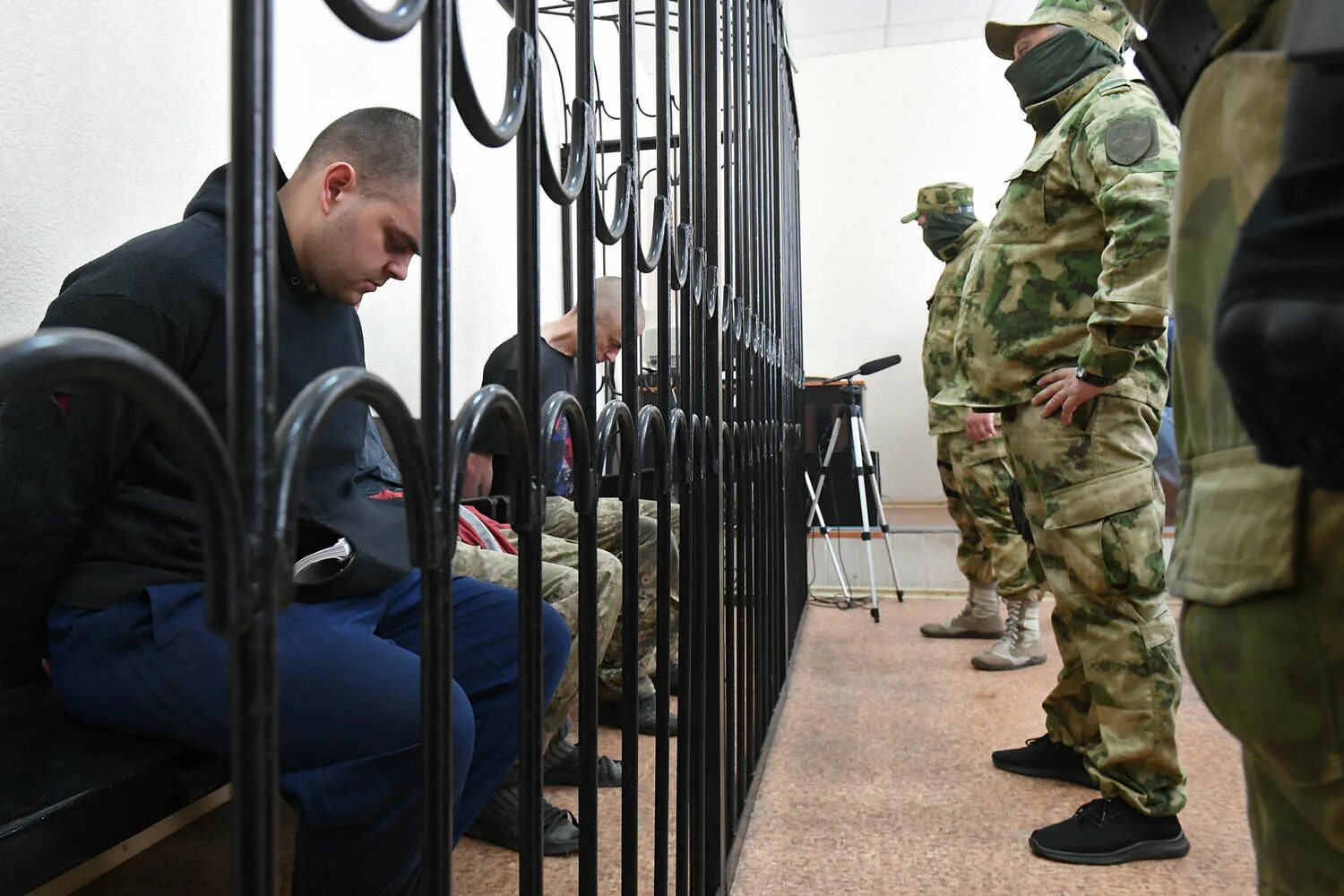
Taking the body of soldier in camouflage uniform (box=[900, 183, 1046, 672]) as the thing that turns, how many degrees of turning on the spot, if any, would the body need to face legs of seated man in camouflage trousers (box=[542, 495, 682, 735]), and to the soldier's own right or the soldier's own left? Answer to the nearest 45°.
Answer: approximately 45° to the soldier's own left

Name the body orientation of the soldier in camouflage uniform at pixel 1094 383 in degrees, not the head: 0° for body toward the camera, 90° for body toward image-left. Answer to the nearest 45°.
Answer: approximately 90°

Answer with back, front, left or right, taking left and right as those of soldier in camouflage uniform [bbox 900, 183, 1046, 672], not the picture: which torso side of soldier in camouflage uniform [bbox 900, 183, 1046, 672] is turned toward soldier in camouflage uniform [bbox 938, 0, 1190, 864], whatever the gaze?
left

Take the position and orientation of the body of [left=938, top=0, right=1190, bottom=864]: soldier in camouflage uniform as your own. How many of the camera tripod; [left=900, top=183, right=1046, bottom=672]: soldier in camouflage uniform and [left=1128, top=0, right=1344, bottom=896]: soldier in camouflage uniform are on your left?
1

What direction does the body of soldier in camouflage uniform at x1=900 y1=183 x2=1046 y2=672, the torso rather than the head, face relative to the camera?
to the viewer's left

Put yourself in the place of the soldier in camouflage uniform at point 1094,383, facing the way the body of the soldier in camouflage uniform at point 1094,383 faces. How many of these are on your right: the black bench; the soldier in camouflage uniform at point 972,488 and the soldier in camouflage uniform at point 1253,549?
1

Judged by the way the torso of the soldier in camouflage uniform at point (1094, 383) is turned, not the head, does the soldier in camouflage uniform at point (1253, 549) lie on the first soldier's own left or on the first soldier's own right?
on the first soldier's own left

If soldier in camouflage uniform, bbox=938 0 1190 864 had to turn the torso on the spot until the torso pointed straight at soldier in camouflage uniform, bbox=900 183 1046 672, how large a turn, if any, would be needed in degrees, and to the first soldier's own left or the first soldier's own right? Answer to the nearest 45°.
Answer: approximately 90° to the first soldier's own right

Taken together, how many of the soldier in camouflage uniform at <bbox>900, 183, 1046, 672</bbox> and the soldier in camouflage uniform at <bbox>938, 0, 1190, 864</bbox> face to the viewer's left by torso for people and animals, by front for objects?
2

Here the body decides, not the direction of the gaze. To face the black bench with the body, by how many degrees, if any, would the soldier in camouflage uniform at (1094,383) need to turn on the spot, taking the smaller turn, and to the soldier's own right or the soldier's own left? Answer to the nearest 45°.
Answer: approximately 45° to the soldier's own left

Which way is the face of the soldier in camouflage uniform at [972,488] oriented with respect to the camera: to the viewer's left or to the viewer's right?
to the viewer's left

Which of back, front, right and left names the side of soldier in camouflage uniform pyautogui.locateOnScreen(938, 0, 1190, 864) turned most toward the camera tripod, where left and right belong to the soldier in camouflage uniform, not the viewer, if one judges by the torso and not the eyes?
right
